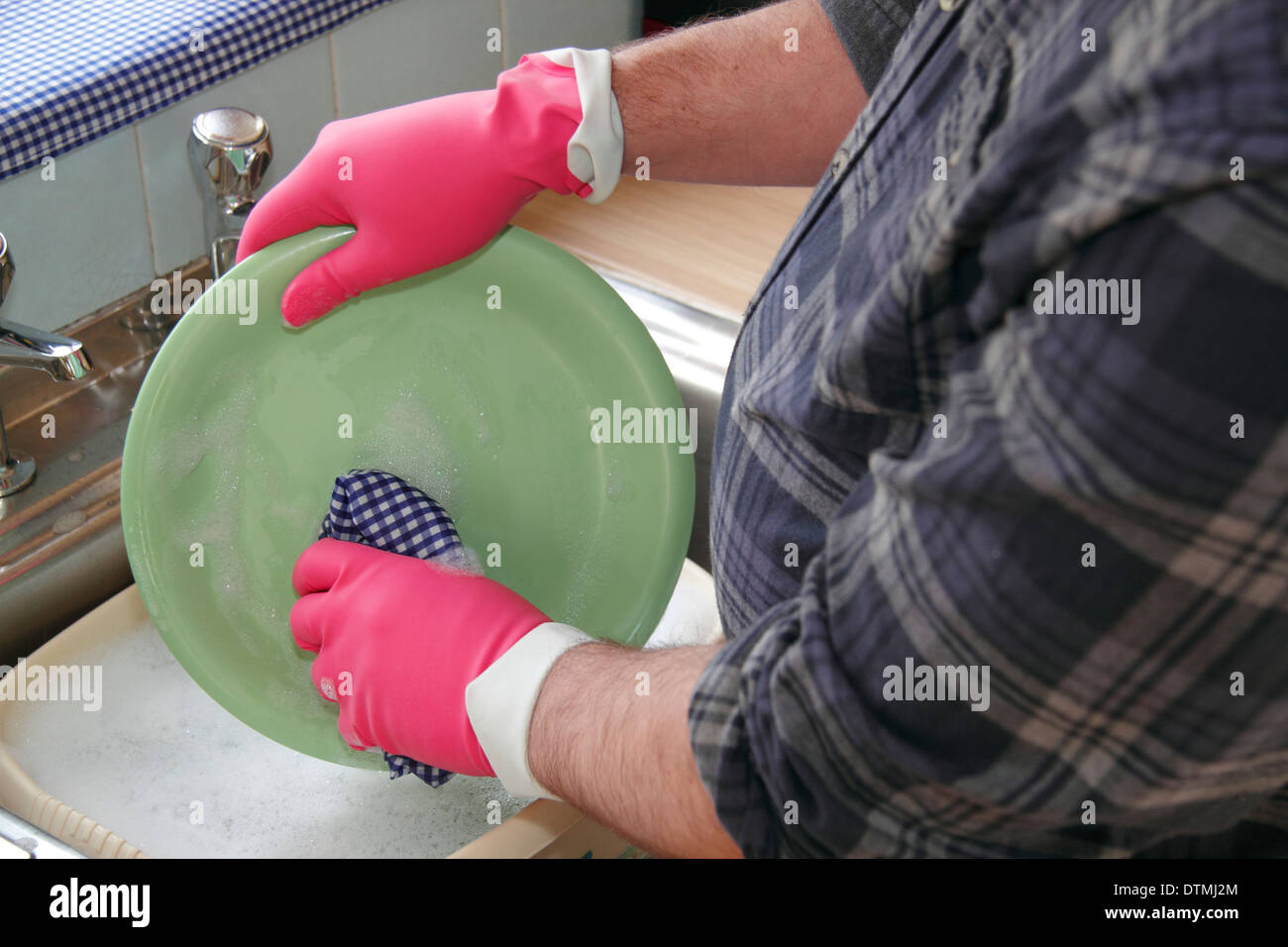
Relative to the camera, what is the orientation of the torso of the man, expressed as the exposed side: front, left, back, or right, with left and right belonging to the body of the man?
left

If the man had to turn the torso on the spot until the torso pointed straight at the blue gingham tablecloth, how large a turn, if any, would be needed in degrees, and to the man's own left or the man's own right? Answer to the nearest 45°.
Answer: approximately 45° to the man's own right

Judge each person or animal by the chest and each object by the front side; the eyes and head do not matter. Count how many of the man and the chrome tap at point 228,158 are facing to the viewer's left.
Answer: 1

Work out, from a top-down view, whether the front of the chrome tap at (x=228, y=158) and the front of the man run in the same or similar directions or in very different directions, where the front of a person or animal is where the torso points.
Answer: very different directions

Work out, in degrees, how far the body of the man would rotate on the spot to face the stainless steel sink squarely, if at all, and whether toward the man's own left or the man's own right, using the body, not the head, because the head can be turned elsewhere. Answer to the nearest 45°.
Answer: approximately 45° to the man's own right

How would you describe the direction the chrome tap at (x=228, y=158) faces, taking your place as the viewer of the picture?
facing the viewer and to the right of the viewer
